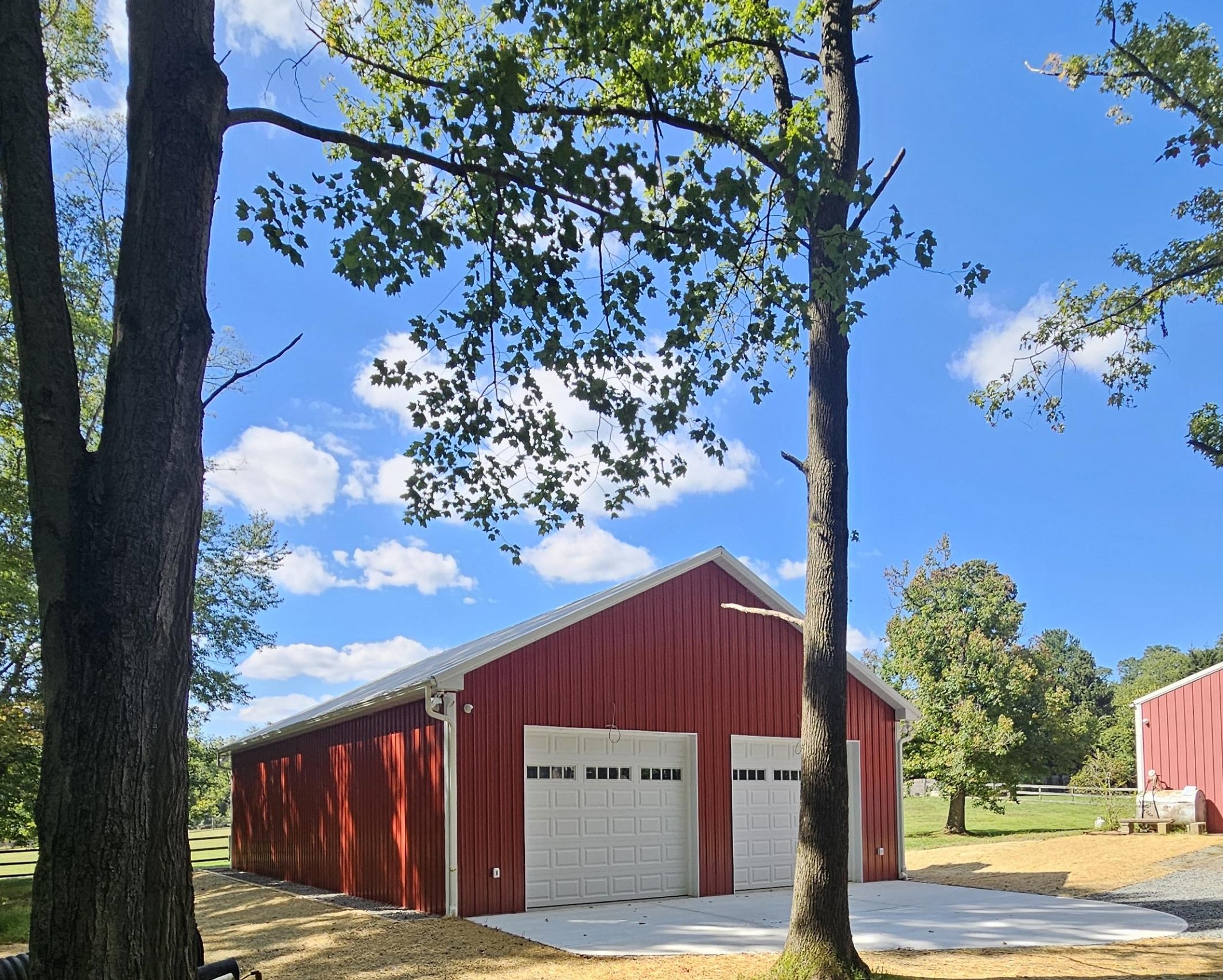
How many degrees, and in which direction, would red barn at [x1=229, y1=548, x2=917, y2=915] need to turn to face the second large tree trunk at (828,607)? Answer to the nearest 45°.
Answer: approximately 45° to its right

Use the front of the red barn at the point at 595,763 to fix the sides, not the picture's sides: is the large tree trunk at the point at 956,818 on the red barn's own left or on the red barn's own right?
on the red barn's own left

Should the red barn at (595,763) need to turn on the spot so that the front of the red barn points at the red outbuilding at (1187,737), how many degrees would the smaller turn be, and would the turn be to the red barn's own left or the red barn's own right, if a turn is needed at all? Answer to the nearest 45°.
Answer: approximately 90° to the red barn's own left

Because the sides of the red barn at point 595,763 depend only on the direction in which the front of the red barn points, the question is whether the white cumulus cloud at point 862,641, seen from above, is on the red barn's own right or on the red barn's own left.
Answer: on the red barn's own left

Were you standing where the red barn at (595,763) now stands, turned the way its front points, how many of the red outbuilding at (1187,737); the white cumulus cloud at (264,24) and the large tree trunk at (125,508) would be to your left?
1

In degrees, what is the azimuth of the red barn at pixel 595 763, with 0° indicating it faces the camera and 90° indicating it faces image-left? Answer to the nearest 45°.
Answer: approximately 315°

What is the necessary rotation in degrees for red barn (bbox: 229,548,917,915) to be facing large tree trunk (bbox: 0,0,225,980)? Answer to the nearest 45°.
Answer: approximately 45° to its right
